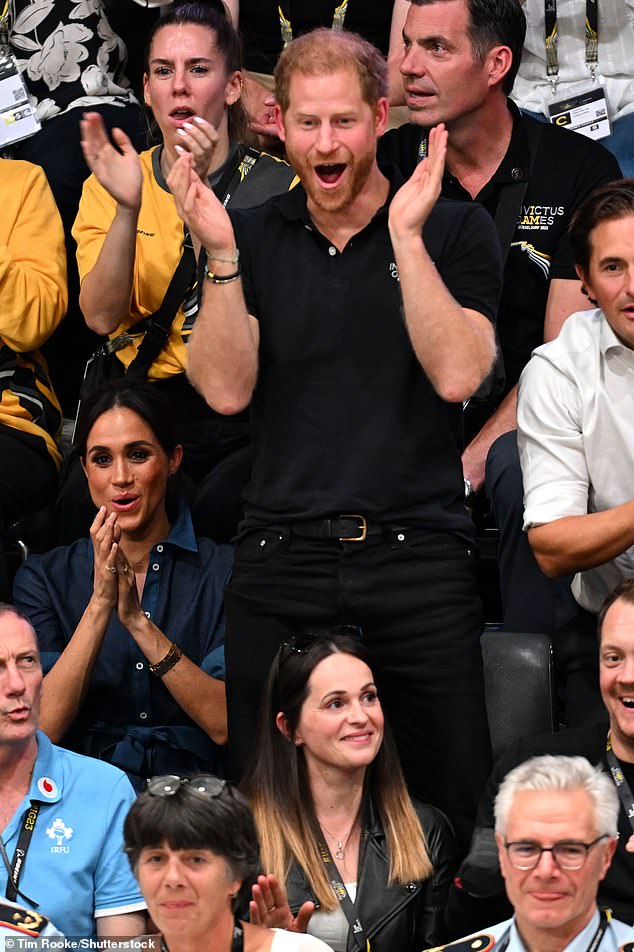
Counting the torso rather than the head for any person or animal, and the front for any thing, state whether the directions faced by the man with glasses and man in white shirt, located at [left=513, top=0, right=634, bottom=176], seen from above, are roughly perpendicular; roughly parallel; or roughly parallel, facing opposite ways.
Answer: roughly parallel

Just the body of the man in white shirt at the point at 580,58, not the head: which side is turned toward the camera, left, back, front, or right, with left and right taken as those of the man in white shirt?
front

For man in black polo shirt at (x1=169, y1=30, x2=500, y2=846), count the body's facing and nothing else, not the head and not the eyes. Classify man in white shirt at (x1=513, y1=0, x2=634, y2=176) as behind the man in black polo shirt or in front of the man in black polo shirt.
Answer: behind

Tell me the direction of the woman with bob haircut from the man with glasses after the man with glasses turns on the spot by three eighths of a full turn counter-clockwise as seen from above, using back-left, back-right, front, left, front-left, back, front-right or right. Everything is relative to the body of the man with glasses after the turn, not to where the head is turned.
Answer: back-left

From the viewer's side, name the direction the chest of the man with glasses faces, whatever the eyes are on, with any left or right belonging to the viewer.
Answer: facing the viewer

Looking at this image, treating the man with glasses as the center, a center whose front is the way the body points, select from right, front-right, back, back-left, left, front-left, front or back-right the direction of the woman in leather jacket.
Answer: back-right

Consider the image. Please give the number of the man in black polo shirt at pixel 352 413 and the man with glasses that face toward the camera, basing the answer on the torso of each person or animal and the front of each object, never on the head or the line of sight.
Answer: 2

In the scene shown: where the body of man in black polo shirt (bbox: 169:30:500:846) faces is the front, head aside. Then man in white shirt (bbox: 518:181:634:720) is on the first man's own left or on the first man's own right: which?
on the first man's own left

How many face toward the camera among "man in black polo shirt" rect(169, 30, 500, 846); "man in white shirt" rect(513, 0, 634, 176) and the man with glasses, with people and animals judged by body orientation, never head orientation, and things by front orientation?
3
